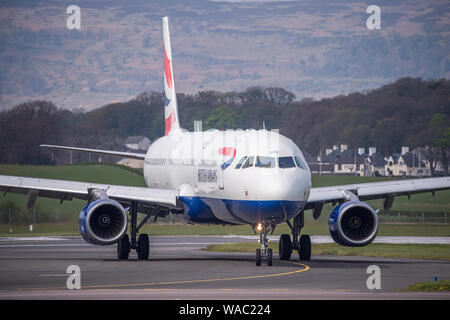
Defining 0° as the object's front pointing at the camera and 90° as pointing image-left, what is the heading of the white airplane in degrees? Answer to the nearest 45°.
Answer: approximately 0°
